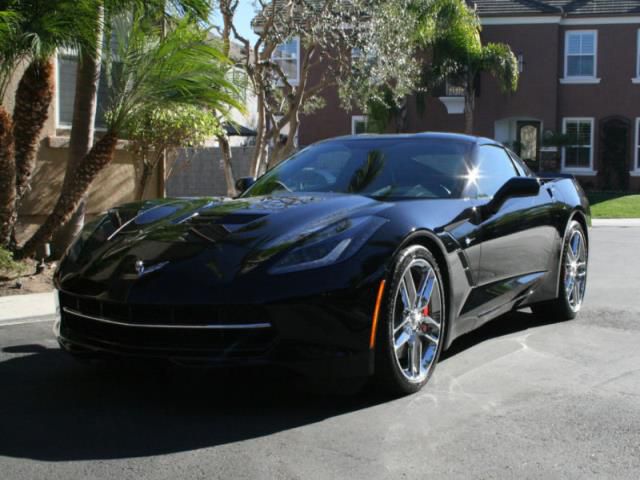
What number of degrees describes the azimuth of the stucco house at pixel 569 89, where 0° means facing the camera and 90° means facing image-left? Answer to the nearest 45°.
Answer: approximately 0°

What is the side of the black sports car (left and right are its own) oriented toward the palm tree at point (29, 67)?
right

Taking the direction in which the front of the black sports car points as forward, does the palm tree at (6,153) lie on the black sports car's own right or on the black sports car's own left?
on the black sports car's own right

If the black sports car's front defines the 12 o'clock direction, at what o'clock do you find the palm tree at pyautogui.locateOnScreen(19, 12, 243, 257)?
The palm tree is roughly at 4 o'clock from the black sports car.

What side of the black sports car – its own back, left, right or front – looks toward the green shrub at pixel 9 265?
right

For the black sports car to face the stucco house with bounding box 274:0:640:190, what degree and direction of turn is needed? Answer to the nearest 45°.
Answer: approximately 135° to its right

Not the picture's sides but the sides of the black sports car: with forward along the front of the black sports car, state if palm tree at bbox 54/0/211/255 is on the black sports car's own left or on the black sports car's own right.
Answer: on the black sports car's own right

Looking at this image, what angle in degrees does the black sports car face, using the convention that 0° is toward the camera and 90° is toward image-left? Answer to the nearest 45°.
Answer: approximately 45°
